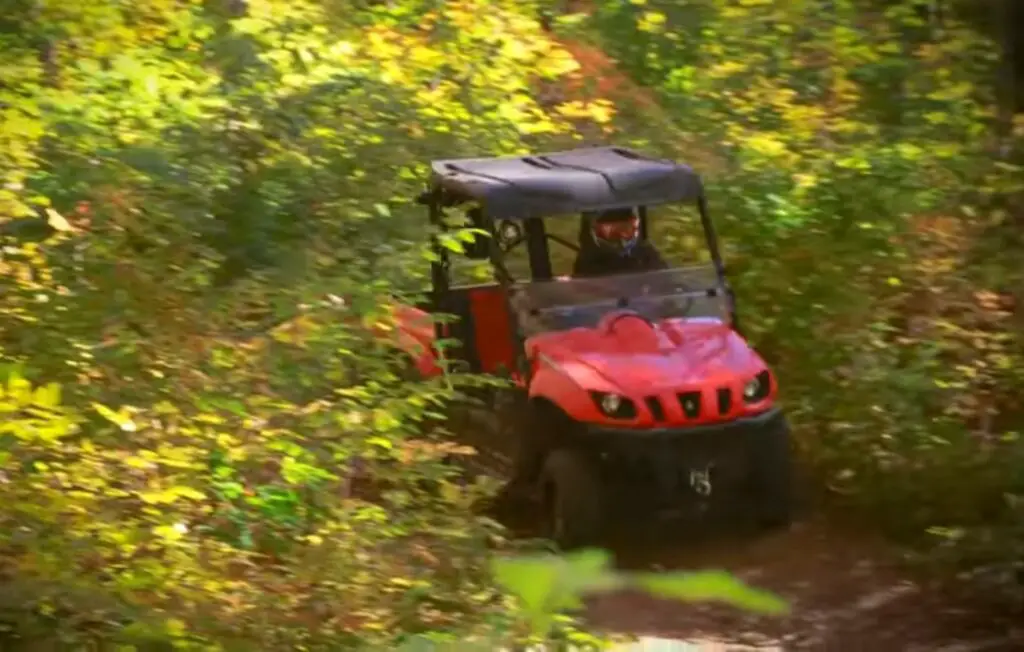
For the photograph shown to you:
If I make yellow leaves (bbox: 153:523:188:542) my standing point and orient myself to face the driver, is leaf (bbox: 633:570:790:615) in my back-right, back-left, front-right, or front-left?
back-right

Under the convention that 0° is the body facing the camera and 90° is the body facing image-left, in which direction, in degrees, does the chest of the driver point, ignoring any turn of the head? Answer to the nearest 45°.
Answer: approximately 315°

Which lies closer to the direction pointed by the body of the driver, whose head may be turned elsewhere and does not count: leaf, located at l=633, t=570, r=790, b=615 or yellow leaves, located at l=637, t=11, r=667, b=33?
the leaf

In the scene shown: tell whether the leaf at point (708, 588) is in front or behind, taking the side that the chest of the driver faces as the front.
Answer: in front

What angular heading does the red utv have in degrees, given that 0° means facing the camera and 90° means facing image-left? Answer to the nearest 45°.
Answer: approximately 315°

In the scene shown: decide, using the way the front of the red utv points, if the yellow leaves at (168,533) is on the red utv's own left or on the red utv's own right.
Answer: on the red utv's own right

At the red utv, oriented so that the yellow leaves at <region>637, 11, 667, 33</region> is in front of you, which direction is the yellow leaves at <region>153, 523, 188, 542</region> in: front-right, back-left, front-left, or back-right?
back-left

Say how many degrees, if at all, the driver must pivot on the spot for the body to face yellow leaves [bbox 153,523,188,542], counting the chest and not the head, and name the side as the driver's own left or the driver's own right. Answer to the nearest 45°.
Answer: approximately 45° to the driver's own right
